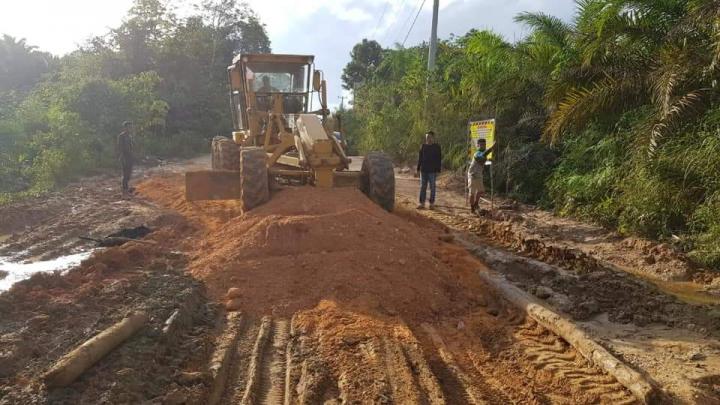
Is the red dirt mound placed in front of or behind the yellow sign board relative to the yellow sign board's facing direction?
in front

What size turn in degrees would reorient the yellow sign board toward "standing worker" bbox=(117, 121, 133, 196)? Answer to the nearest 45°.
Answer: approximately 90° to its right

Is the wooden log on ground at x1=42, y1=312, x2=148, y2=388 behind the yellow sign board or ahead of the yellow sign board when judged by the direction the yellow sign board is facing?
ahead

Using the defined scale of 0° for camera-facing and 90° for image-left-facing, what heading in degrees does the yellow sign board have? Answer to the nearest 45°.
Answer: approximately 0°

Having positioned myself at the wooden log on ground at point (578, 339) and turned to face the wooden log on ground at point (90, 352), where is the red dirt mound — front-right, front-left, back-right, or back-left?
front-right

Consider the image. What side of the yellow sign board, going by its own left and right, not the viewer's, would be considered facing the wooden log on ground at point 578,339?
front

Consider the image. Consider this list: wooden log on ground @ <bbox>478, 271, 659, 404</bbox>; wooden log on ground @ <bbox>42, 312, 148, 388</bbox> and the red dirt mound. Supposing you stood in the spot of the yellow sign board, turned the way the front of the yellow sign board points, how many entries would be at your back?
0

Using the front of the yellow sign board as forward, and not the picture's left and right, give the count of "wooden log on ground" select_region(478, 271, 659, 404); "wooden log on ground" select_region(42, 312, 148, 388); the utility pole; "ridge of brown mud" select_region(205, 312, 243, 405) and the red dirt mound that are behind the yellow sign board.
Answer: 1

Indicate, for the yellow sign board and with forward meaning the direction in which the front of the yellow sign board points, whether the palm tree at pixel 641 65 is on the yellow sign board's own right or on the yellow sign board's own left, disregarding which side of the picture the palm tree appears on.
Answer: on the yellow sign board's own left

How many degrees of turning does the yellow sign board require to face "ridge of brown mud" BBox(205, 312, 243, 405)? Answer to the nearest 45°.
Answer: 0° — it already faces it

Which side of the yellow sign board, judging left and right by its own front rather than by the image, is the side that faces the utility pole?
back

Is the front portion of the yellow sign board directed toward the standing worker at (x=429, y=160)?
no

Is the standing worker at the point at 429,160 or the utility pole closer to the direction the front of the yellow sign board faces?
the standing worker
